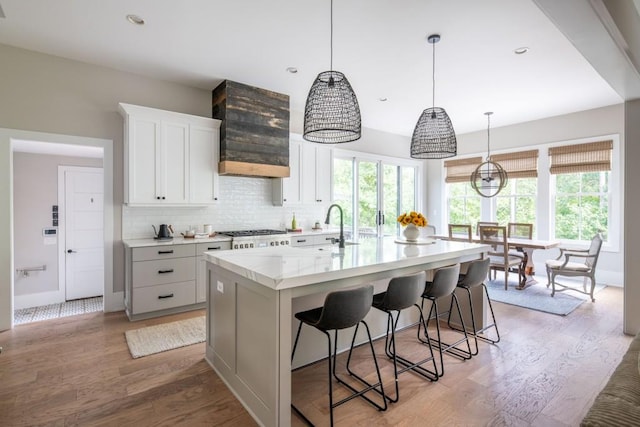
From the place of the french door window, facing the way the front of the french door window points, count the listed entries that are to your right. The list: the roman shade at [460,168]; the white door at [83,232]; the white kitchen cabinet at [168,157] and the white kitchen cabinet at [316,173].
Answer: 3

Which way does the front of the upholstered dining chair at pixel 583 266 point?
to the viewer's left

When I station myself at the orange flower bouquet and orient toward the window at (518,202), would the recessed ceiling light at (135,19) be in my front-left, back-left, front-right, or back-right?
back-left

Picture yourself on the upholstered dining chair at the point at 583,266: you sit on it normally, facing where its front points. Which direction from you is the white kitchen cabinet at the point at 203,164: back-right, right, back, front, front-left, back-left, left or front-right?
front-left

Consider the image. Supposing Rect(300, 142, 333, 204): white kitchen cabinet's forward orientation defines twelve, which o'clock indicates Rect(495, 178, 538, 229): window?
The window is roughly at 10 o'clock from the white kitchen cabinet.

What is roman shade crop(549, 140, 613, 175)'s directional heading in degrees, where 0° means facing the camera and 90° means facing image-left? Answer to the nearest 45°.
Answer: approximately 45°

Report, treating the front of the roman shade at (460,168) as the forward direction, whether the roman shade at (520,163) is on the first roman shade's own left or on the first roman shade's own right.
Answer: on the first roman shade's own left

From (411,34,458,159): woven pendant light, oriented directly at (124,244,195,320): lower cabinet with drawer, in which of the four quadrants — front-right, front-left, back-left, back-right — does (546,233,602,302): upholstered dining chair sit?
back-right

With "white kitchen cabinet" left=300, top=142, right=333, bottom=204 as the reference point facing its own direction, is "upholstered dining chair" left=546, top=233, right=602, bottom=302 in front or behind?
in front

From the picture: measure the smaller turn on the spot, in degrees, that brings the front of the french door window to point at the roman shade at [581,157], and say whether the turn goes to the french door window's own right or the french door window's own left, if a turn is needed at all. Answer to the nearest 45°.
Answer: approximately 45° to the french door window's own left

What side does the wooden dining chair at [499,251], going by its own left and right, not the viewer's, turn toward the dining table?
front

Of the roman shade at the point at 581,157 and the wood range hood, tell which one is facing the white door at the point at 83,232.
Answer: the roman shade

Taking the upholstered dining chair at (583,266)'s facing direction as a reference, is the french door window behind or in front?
in front
